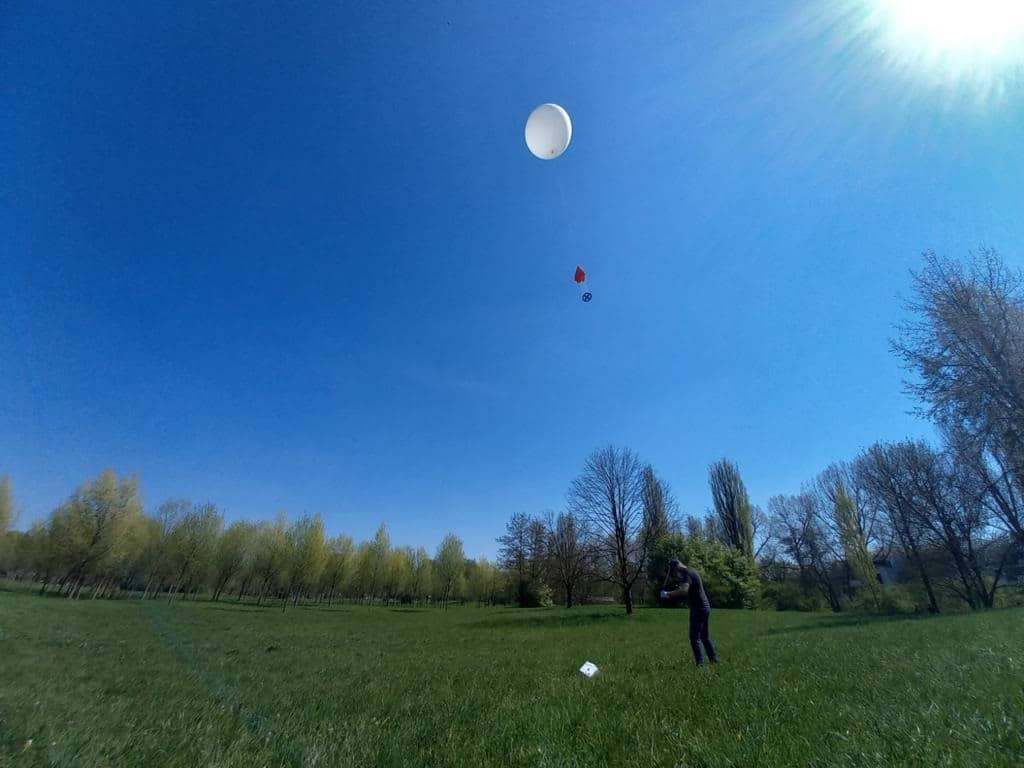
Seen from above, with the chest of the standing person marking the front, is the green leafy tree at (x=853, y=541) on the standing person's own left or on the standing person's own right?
on the standing person's own right

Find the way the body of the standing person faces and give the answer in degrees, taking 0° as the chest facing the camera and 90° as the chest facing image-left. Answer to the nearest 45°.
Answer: approximately 90°

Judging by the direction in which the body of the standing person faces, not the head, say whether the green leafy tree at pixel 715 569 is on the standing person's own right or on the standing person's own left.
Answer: on the standing person's own right

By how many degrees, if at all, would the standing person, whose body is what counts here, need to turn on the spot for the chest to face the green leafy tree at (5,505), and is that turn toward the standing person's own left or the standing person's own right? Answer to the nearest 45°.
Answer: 0° — they already face it

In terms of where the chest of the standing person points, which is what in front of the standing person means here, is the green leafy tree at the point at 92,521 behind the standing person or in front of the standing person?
in front

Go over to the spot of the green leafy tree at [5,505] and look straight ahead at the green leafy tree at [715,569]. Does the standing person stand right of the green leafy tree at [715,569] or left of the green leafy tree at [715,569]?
right
